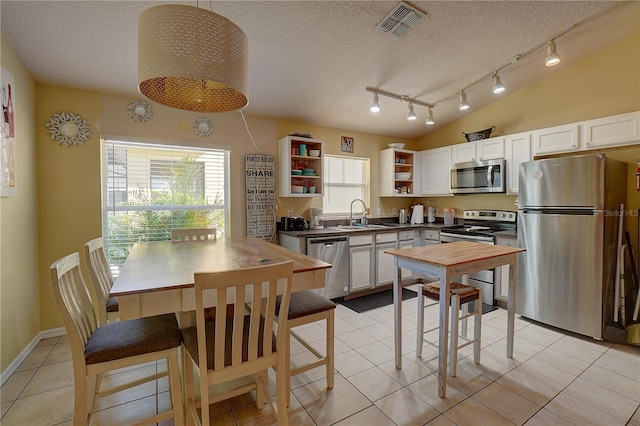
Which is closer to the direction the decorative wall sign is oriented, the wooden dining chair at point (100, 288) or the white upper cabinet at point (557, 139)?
the wooden dining chair

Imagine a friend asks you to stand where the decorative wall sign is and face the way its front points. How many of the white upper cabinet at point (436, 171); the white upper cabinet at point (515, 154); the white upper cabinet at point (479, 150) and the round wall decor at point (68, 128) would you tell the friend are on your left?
3

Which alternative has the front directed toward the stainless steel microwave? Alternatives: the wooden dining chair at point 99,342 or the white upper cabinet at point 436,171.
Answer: the wooden dining chair

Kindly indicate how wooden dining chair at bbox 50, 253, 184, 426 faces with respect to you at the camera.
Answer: facing to the right of the viewer

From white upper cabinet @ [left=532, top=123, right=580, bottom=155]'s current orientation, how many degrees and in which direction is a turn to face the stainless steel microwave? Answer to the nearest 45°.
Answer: approximately 45° to its right

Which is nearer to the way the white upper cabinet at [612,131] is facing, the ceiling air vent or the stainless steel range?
the ceiling air vent
